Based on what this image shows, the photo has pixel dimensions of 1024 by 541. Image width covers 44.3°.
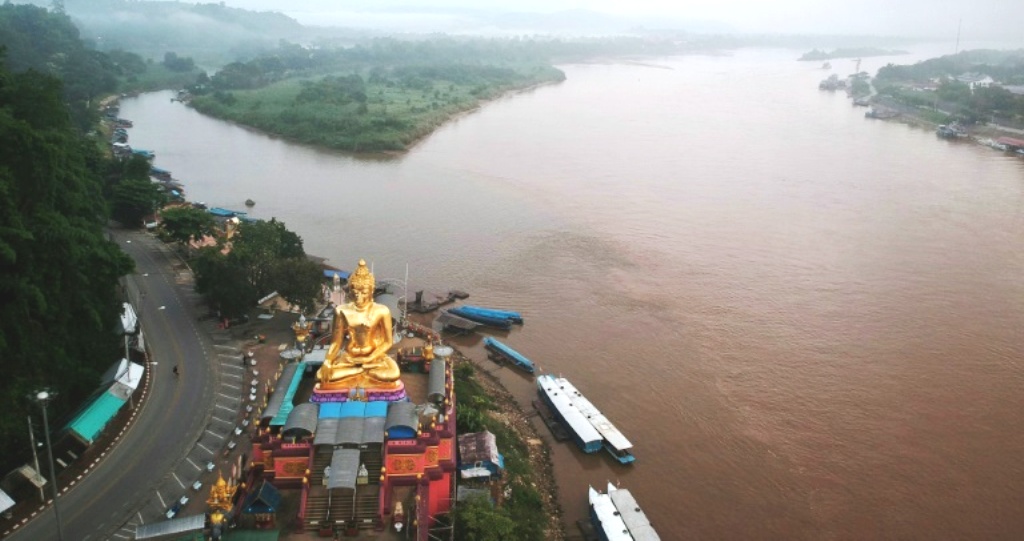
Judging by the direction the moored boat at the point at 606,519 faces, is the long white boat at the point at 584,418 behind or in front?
in front

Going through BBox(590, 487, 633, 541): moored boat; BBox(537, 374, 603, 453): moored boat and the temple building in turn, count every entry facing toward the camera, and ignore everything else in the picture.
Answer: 1

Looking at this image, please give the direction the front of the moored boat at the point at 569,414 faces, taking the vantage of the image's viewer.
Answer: facing away from the viewer and to the left of the viewer

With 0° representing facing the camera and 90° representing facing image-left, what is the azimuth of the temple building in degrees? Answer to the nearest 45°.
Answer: approximately 0°

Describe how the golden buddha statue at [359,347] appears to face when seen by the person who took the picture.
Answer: facing the viewer

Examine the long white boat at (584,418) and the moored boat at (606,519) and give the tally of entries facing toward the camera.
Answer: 0

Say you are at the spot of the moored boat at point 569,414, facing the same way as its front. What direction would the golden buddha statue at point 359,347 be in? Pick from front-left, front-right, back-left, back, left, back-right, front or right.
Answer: left

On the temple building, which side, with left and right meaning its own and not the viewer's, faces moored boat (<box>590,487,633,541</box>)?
left

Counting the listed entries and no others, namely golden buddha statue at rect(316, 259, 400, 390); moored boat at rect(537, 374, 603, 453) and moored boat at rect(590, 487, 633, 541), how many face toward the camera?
1

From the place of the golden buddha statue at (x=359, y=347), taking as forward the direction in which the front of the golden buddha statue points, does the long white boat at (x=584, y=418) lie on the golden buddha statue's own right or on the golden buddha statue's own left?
on the golden buddha statue's own left

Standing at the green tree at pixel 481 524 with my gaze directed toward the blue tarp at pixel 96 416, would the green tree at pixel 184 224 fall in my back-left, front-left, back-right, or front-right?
front-right

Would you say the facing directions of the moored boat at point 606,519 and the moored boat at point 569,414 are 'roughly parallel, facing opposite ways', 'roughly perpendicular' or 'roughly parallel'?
roughly parallel

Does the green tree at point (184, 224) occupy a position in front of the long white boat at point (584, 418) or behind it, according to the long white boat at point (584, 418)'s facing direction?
in front
